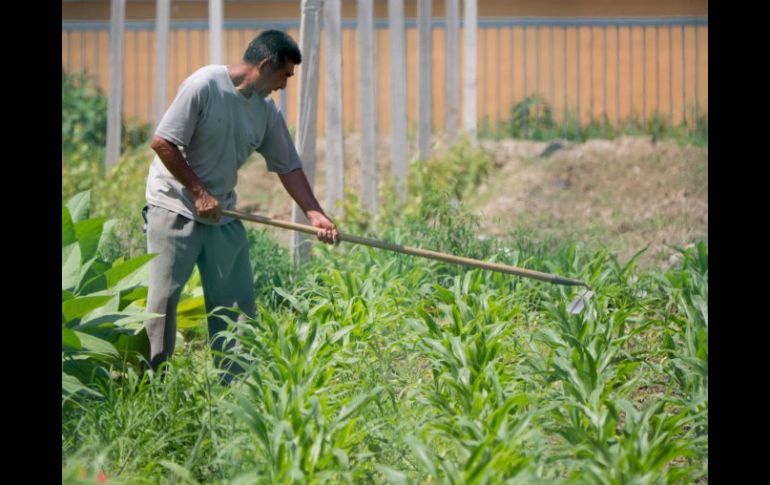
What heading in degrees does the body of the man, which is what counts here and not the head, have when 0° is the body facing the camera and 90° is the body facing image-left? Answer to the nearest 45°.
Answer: approximately 315°

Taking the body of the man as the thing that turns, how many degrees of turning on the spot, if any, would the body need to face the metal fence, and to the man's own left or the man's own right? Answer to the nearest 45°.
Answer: approximately 135° to the man's own left

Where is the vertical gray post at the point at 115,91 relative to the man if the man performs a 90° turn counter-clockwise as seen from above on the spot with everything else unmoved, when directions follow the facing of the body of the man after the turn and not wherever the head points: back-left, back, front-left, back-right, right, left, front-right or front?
front-left

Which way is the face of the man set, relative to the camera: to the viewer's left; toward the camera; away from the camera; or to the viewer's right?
to the viewer's right

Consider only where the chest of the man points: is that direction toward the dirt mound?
no
